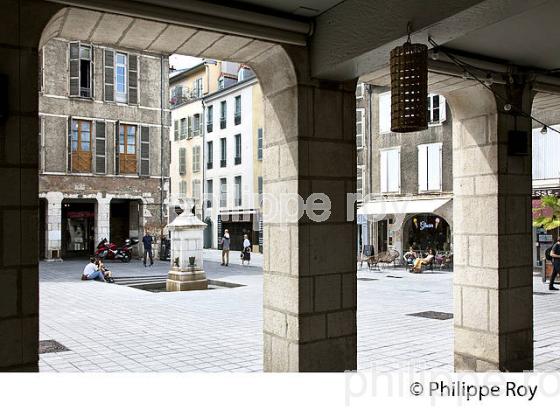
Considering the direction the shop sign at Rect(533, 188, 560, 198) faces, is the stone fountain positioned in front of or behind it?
in front

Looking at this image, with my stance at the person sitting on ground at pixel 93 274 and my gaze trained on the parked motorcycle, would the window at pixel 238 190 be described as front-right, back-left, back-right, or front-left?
front-right

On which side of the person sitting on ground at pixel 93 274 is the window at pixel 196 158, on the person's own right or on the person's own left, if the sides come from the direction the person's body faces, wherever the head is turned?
on the person's own left

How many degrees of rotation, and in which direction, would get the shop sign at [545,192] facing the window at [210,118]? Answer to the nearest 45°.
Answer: approximately 135° to its right

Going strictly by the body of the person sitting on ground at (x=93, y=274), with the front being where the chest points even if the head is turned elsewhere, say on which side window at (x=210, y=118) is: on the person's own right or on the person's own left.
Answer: on the person's own left

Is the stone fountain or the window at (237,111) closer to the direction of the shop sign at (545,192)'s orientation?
the stone fountain

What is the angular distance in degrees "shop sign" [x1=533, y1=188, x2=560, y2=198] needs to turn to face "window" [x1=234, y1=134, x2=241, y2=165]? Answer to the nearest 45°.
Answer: approximately 135° to its right

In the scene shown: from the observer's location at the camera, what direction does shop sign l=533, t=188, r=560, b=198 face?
facing the viewer

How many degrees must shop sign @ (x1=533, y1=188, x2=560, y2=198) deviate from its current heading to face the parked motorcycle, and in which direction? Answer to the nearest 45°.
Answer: approximately 90° to its right
